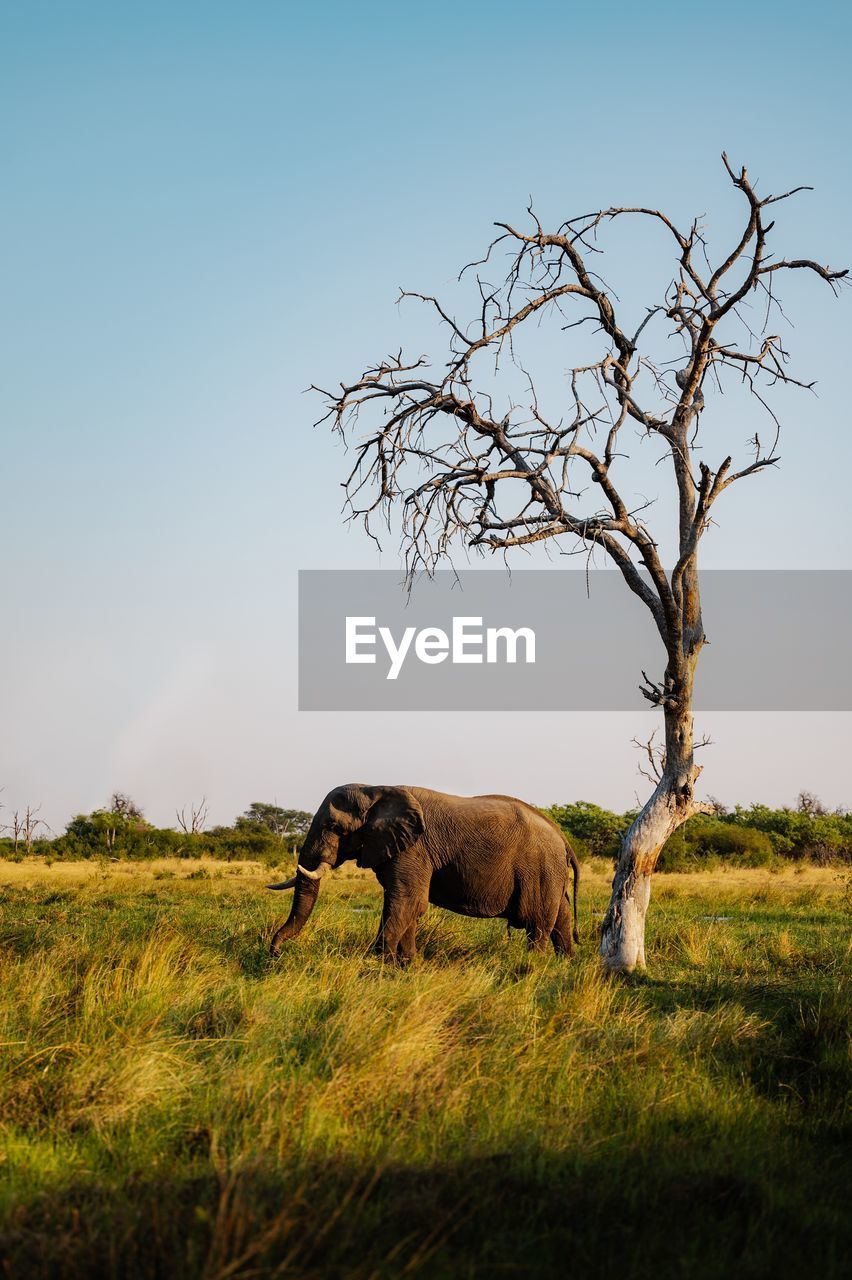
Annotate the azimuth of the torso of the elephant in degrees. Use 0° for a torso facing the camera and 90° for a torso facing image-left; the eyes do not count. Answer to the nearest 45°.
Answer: approximately 90°
